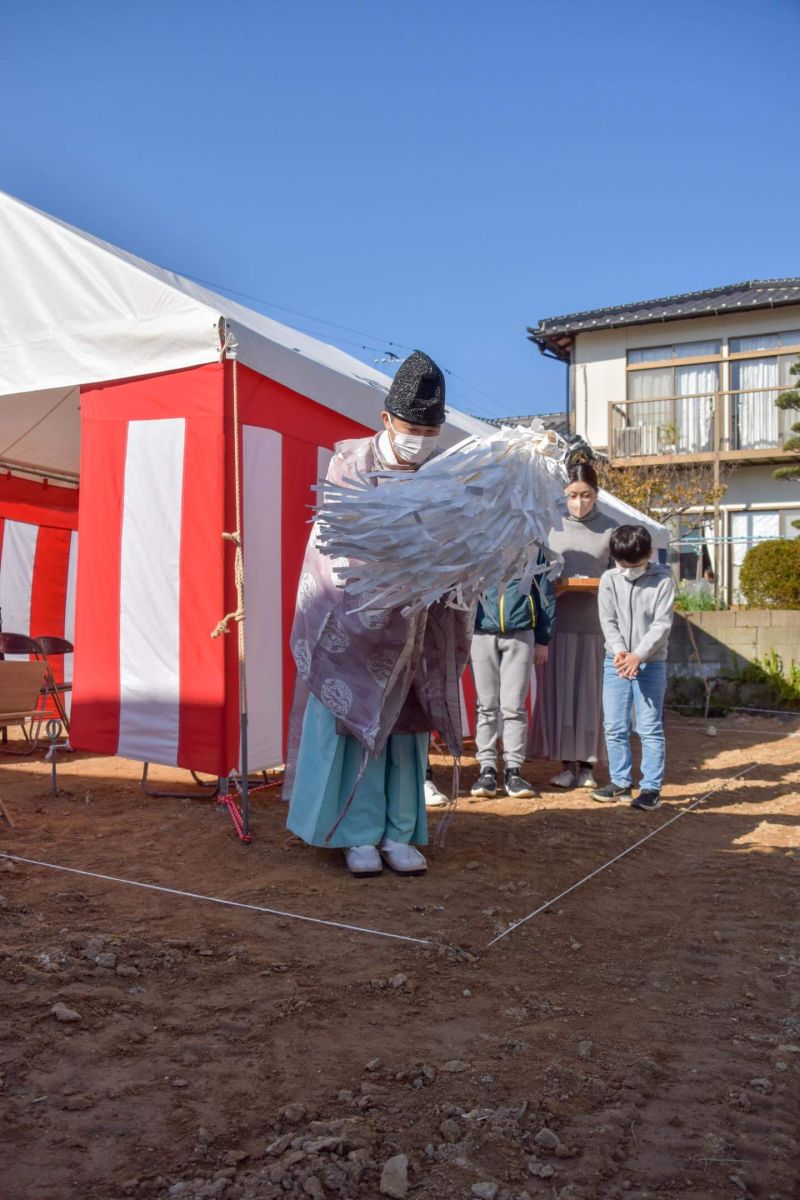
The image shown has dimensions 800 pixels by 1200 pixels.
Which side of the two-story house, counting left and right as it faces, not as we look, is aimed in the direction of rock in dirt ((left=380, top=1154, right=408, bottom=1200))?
front

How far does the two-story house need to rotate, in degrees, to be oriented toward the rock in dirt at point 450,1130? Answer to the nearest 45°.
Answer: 0° — it already faces it

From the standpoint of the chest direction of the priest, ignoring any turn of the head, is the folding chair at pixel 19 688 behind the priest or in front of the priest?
behind

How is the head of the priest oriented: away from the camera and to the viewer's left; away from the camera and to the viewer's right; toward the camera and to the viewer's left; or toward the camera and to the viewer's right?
toward the camera and to the viewer's right

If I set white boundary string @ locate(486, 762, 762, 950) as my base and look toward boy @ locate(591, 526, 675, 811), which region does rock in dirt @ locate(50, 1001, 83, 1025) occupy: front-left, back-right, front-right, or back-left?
back-left

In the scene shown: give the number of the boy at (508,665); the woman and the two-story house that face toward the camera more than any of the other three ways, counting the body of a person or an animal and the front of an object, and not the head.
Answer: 3

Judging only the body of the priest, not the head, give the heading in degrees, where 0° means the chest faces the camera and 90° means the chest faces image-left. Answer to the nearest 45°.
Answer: approximately 315°

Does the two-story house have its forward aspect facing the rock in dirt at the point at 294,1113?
yes

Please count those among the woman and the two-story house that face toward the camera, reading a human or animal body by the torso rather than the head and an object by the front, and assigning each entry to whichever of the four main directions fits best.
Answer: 2
